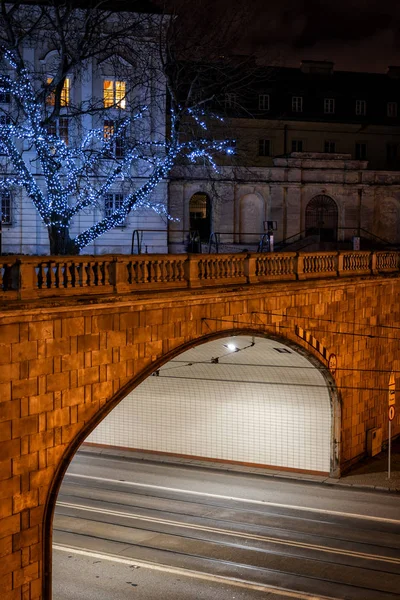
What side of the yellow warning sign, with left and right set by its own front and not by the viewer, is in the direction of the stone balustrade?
right

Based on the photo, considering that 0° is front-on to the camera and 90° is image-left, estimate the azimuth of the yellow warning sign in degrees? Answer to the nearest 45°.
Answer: approximately 315°

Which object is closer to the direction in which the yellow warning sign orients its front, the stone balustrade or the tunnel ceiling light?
the stone balustrade
